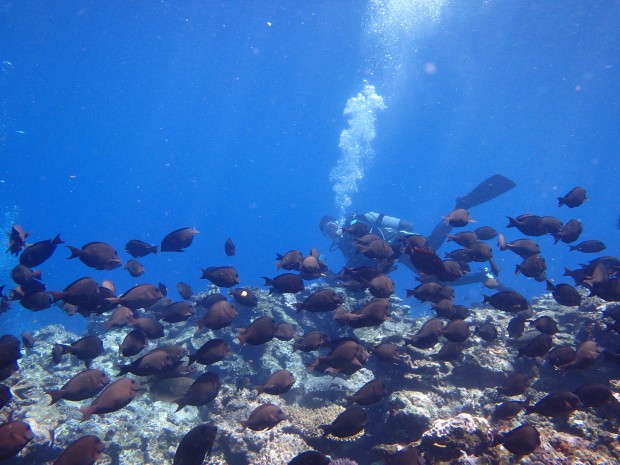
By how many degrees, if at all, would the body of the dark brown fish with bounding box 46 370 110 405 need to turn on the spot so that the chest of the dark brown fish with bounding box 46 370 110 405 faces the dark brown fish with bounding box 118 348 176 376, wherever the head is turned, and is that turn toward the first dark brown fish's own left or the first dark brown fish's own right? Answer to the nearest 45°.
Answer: approximately 45° to the first dark brown fish's own right

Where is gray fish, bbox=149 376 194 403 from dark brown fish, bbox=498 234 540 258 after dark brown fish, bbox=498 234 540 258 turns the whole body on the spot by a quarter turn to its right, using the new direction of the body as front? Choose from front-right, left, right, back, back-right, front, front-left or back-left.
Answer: front-right

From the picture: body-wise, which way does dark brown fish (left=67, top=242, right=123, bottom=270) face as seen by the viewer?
to the viewer's right
